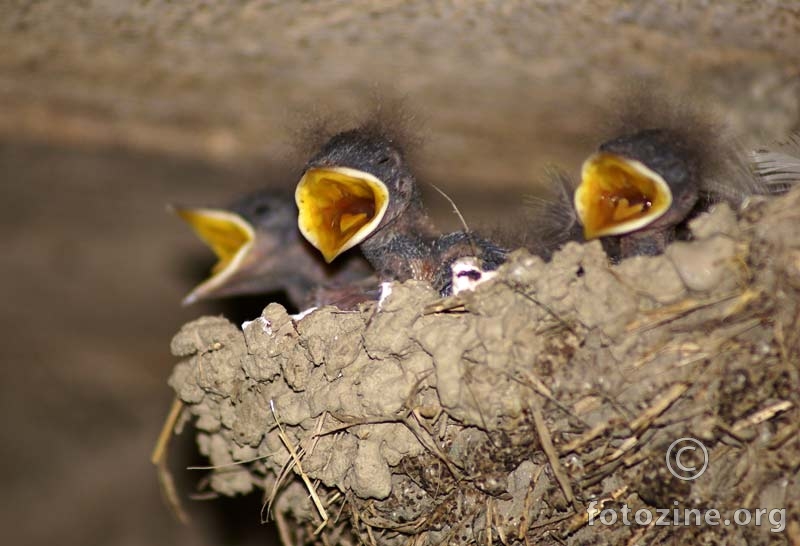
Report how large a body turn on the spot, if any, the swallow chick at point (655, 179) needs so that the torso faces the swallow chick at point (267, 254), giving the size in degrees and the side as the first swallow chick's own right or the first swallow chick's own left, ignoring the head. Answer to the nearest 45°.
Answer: approximately 45° to the first swallow chick's own right

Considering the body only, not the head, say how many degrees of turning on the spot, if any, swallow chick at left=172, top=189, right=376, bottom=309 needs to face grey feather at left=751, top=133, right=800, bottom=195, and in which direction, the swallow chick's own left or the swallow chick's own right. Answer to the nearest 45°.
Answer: approximately 135° to the swallow chick's own left

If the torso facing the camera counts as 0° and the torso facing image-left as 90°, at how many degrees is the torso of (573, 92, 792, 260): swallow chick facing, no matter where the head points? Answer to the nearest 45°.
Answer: approximately 45°
